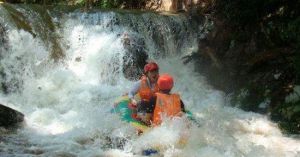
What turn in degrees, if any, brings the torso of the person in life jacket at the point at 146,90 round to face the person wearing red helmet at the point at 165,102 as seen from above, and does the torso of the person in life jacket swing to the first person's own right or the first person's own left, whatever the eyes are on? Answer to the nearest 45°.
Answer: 0° — they already face them

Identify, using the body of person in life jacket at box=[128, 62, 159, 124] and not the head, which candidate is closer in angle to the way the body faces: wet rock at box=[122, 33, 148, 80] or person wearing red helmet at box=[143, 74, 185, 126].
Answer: the person wearing red helmet

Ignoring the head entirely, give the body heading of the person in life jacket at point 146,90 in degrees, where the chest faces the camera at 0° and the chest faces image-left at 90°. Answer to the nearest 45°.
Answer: approximately 315°

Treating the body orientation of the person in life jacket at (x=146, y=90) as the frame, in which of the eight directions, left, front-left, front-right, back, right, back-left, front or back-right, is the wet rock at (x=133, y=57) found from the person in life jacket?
back-left
